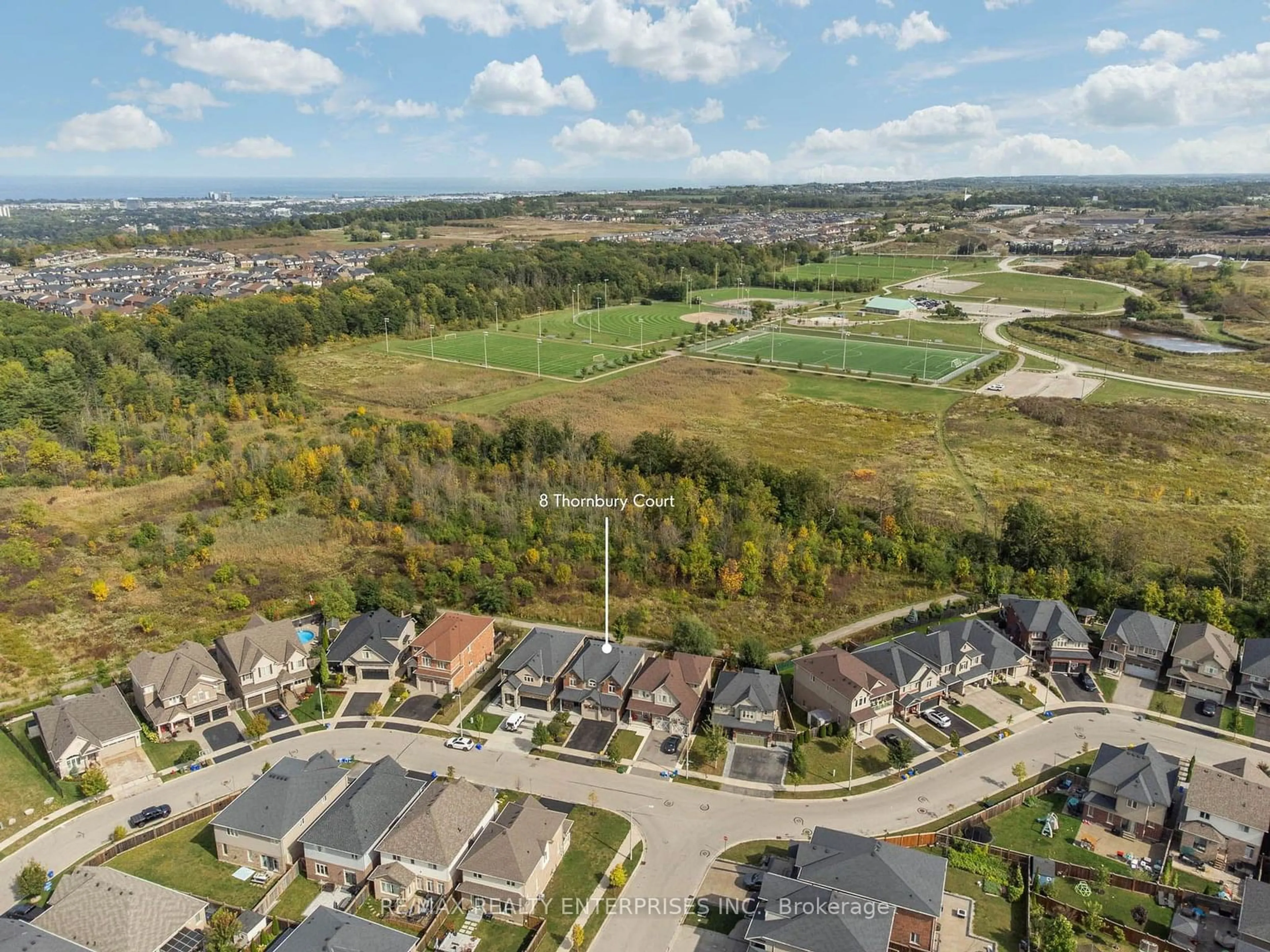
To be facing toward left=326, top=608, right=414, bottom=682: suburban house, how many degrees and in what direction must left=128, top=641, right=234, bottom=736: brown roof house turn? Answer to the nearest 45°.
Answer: approximately 45° to its left

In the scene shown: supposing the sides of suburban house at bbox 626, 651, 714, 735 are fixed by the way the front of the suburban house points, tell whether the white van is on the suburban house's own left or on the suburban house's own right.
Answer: on the suburban house's own right

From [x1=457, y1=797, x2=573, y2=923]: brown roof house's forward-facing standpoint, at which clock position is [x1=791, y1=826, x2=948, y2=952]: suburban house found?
The suburban house is roughly at 2 o'clock from the brown roof house.

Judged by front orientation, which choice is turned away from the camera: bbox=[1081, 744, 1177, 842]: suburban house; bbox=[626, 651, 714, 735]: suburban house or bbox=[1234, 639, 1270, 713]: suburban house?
bbox=[1081, 744, 1177, 842]: suburban house

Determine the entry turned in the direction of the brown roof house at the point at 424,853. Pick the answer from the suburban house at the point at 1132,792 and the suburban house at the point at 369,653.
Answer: the suburban house at the point at 369,653

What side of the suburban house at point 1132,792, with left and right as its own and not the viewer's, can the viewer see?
back

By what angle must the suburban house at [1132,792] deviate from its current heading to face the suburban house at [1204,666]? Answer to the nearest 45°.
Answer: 0° — it already faces it

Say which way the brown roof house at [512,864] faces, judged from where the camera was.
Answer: facing away from the viewer and to the right of the viewer

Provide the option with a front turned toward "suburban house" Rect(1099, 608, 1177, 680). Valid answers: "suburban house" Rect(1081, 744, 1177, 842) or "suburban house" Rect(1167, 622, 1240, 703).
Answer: "suburban house" Rect(1081, 744, 1177, 842)

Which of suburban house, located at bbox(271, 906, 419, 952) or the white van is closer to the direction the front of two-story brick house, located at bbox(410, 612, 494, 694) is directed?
the suburban house

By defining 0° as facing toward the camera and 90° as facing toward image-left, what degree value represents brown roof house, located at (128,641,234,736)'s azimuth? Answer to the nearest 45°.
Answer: approximately 315°

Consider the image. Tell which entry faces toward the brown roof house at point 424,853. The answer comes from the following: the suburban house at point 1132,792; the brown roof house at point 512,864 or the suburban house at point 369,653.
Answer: the suburban house at point 369,653

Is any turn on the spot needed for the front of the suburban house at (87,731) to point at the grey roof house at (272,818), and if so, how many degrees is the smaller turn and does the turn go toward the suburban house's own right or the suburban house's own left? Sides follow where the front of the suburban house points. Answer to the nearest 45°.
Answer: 0° — it already faces it

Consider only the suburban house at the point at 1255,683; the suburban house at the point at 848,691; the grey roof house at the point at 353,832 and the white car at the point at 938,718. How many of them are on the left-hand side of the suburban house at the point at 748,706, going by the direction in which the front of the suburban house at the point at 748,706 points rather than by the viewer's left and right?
3

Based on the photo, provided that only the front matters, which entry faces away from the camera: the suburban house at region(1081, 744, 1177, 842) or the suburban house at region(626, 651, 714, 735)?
the suburban house at region(1081, 744, 1177, 842)

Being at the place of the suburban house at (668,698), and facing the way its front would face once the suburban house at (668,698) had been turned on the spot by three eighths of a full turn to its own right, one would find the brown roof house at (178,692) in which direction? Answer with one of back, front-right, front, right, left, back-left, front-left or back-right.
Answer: front-left

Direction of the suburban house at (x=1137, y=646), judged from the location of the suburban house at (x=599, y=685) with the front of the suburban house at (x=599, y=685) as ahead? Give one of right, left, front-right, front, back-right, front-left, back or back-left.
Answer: left

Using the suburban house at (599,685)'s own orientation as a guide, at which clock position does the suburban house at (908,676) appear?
the suburban house at (908,676) is roughly at 9 o'clock from the suburban house at (599,685).

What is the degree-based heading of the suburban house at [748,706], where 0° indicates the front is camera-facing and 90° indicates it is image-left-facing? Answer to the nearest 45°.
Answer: approximately 0°
